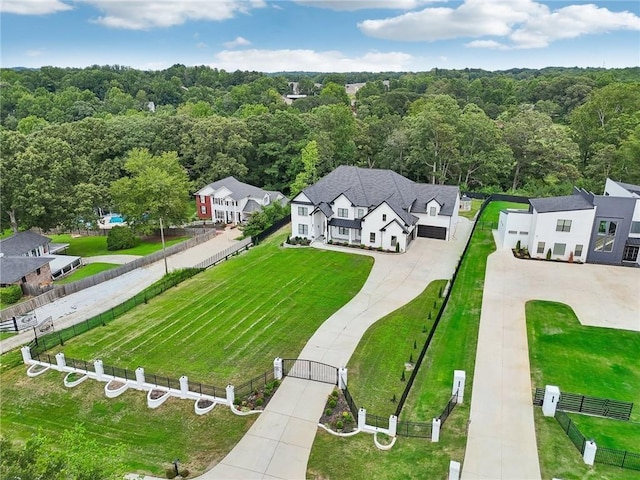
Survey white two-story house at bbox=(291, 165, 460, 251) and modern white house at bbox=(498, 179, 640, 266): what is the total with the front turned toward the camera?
2

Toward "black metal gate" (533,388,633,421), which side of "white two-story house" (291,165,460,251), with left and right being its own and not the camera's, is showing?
front

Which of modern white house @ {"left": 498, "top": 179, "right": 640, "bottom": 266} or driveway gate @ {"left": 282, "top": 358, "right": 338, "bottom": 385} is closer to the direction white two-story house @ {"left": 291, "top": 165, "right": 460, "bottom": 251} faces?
the driveway gate

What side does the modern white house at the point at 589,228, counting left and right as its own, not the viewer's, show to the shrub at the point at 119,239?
right

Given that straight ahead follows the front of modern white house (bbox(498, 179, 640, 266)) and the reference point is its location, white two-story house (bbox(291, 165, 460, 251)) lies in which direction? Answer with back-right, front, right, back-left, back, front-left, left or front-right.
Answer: right

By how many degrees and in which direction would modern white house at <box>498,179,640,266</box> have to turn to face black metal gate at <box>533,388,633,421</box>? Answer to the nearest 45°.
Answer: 0° — it already faces it

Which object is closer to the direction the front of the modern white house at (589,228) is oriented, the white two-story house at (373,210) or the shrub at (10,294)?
the shrub

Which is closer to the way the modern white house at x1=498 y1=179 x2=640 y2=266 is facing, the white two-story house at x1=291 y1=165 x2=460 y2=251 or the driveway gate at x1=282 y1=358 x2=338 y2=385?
the driveway gate

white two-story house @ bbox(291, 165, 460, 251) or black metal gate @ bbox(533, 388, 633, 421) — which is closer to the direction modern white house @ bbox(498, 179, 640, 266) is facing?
the black metal gate

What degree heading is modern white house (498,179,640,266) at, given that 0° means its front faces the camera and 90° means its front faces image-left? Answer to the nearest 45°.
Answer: approximately 0°

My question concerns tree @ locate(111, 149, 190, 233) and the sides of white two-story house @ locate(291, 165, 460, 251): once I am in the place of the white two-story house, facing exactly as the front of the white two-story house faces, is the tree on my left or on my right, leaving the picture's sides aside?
on my right
